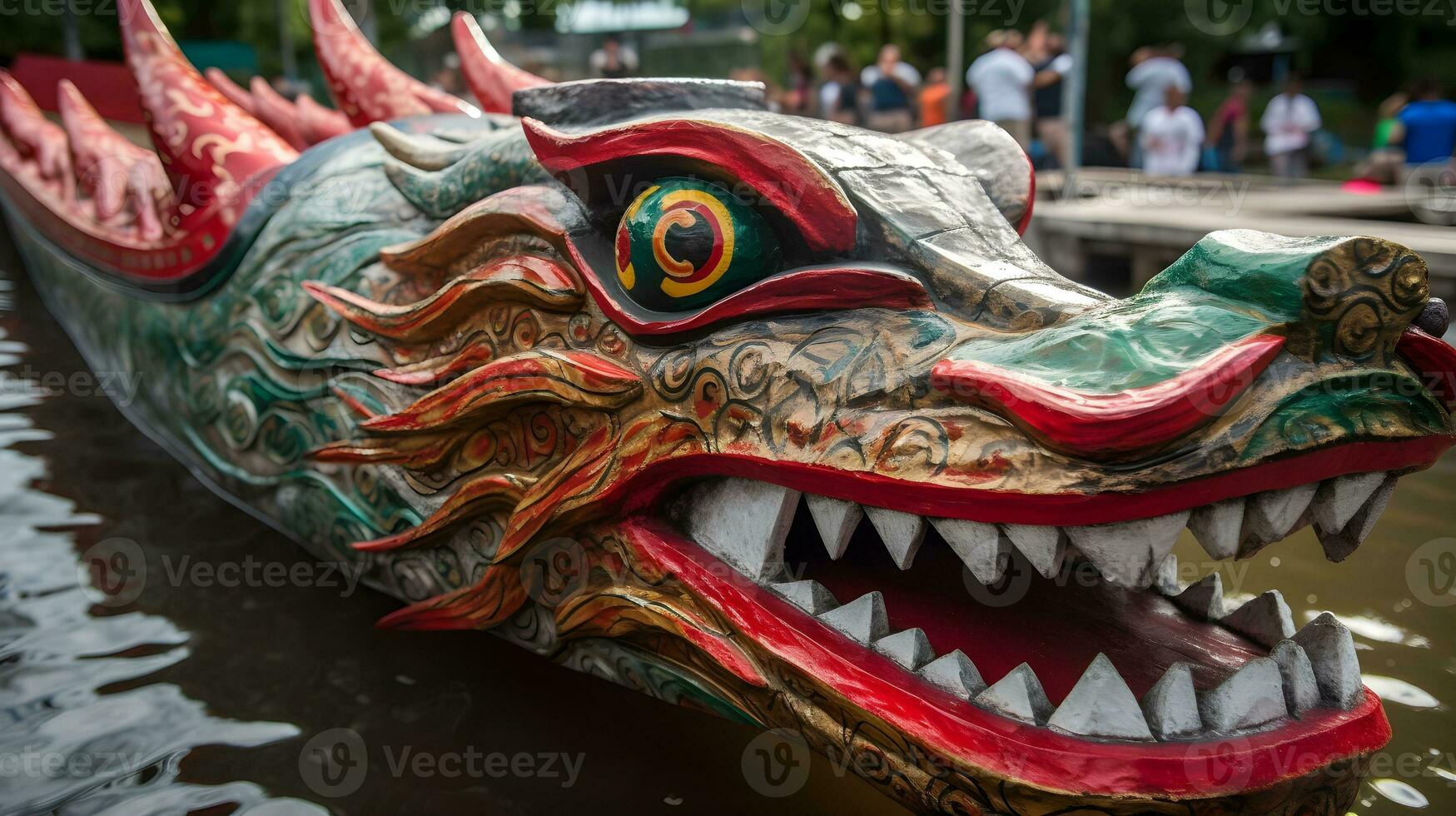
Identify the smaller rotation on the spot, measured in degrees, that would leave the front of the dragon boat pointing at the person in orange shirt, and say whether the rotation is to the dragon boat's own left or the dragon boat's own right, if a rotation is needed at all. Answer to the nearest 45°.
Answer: approximately 135° to the dragon boat's own left

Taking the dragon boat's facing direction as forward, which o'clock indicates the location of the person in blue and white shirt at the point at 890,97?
The person in blue and white shirt is roughly at 8 o'clock from the dragon boat.

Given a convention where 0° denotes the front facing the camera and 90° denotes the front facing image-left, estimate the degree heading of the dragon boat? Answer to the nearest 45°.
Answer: approximately 315°

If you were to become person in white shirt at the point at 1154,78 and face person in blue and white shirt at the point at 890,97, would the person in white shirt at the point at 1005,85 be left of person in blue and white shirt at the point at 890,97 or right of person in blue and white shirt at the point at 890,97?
left

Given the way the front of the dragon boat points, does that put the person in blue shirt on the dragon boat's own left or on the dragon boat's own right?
on the dragon boat's own left

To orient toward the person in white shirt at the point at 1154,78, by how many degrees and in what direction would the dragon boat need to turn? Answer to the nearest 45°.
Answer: approximately 90° to its left

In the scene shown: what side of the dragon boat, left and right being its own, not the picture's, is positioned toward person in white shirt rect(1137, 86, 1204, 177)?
left
